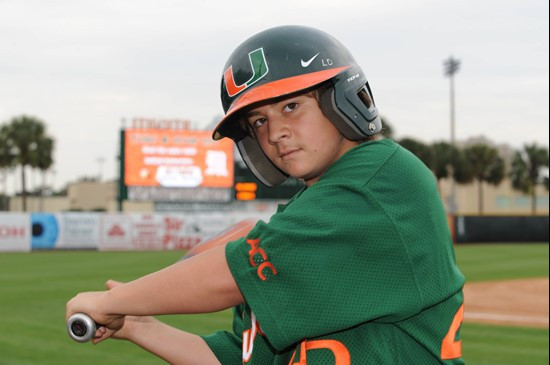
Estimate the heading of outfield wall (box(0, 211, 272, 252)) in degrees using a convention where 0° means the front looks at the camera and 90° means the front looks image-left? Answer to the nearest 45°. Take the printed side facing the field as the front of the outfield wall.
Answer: approximately 0°

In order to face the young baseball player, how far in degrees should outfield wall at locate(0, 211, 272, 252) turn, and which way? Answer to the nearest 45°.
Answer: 0° — it already faces them
